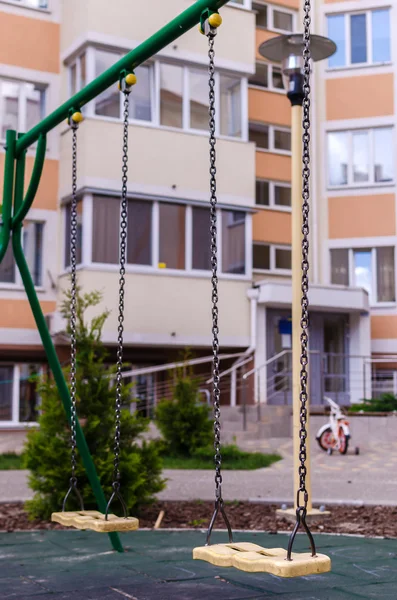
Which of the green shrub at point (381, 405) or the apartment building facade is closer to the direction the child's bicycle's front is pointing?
the apartment building facade

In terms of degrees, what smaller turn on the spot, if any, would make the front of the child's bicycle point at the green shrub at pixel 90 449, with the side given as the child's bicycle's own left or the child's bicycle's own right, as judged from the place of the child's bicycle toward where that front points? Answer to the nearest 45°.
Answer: approximately 45° to the child's bicycle's own left

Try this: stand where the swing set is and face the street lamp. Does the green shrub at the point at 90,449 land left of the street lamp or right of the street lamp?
left

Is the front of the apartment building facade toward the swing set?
yes

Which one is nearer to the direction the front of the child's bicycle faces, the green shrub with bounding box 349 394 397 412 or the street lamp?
the street lamp

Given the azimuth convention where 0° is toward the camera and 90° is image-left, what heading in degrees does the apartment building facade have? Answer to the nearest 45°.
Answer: approximately 0°

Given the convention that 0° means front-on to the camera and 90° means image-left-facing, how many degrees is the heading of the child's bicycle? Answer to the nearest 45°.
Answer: approximately 45°

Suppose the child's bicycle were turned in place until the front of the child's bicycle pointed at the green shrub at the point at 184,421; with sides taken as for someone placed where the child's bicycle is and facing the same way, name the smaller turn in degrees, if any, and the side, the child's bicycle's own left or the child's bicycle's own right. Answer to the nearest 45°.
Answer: approximately 45° to the child's bicycle's own right
